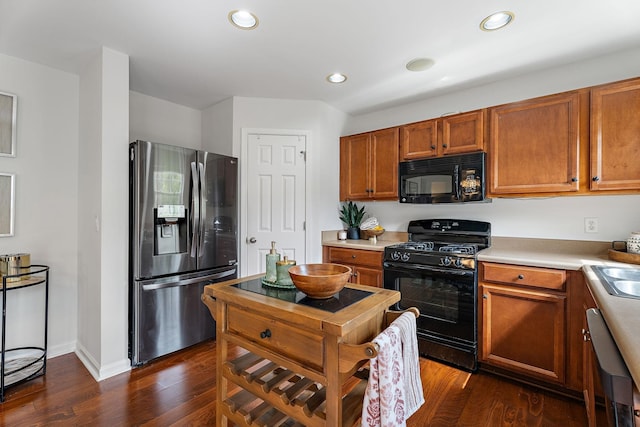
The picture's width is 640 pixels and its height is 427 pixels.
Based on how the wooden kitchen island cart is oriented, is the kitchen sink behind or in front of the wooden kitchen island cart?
behind

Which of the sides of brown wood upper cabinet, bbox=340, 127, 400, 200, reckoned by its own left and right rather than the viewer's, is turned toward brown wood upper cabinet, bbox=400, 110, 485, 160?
left

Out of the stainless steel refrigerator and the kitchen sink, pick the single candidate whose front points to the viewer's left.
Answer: the kitchen sink

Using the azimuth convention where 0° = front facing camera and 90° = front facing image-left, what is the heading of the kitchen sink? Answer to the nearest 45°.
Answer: approximately 90°

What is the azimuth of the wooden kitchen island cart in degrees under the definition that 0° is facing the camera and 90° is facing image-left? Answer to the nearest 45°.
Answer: approximately 45°

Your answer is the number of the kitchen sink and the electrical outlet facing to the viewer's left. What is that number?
1

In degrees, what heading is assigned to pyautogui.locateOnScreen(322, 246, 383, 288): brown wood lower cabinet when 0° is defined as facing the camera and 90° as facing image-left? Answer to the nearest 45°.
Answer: approximately 45°
